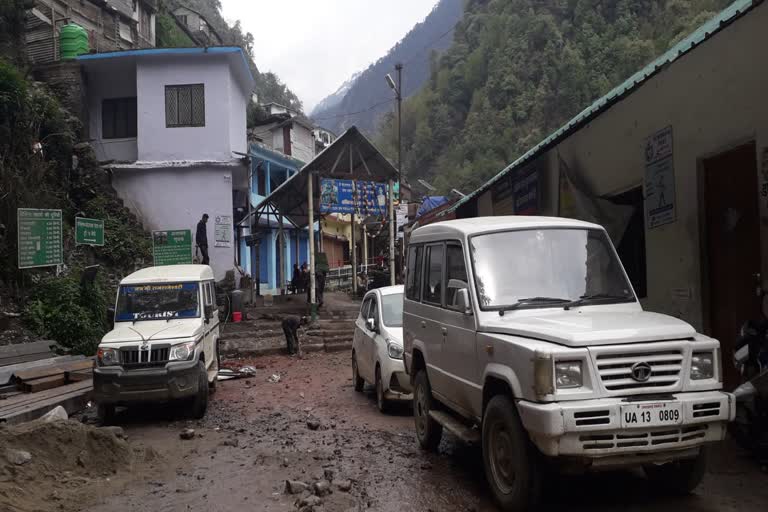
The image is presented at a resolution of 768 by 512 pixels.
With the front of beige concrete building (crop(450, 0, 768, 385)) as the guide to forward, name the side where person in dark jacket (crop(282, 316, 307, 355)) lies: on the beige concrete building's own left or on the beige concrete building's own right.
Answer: on the beige concrete building's own right

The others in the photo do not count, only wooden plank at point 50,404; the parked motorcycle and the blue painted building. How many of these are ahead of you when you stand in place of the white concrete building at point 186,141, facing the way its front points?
2

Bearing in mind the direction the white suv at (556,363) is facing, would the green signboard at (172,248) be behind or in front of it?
behind

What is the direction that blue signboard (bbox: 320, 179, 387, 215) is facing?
toward the camera

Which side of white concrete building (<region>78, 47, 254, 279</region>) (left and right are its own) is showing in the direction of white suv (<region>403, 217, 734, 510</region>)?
front

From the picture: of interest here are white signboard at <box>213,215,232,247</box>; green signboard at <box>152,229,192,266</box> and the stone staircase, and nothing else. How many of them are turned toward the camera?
3

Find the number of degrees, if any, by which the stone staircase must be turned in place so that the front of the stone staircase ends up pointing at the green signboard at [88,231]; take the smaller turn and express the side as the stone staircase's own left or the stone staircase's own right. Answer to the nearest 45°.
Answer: approximately 45° to the stone staircase's own right

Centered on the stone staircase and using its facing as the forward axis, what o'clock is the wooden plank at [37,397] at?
The wooden plank is roughly at 1 o'clock from the stone staircase.

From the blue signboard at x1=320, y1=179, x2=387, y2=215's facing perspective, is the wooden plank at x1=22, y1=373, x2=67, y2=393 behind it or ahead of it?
ahead

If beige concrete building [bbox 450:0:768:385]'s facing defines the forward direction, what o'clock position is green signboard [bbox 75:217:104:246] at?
The green signboard is roughly at 2 o'clock from the beige concrete building.

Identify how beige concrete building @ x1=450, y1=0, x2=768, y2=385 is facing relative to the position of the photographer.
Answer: facing the viewer and to the left of the viewer

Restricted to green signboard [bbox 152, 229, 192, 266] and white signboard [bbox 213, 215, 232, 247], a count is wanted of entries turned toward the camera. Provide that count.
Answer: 2
